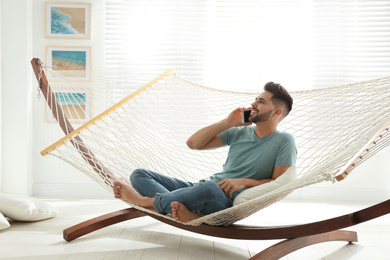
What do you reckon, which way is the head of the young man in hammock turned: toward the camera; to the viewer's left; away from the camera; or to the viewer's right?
to the viewer's left

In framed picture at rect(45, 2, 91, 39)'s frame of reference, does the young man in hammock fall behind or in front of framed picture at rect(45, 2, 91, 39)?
in front

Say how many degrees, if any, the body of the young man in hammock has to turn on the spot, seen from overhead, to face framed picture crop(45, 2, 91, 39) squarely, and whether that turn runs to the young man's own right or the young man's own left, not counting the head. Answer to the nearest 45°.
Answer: approximately 90° to the young man's own right

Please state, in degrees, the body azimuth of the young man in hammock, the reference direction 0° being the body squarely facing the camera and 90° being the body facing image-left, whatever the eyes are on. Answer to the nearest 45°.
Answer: approximately 45°

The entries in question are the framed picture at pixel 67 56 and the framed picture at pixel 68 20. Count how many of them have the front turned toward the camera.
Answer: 2

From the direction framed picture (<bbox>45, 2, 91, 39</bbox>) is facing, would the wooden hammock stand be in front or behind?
in front

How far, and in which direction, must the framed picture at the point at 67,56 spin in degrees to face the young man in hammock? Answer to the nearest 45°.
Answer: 0° — it already faces them

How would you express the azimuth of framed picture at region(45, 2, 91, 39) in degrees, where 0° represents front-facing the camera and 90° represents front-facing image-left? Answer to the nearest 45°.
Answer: approximately 0°

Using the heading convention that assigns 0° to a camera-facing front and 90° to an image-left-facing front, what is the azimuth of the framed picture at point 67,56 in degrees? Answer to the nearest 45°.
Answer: approximately 0°
